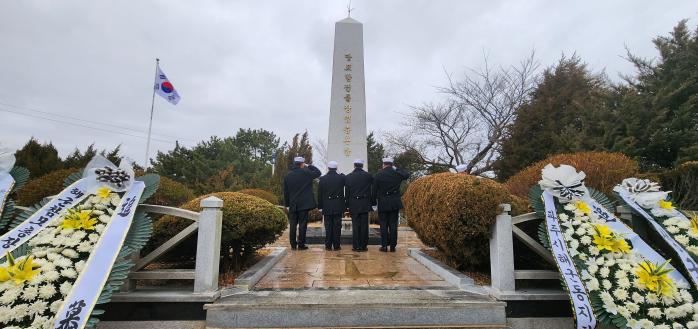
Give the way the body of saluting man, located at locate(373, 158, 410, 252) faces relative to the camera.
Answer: away from the camera

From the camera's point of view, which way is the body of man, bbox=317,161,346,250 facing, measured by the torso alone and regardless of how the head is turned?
away from the camera

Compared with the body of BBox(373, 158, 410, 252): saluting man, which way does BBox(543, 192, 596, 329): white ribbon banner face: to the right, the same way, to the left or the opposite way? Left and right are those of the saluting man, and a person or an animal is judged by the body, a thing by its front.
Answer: the opposite way

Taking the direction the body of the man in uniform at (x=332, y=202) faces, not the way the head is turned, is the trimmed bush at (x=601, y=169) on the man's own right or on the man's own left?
on the man's own right

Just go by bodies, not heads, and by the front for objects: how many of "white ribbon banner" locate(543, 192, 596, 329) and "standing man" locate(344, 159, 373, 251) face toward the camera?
1

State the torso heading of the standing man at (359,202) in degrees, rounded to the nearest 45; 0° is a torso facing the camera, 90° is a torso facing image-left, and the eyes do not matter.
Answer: approximately 180°

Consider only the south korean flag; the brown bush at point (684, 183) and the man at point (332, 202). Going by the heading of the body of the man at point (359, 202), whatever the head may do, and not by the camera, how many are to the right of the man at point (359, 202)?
1

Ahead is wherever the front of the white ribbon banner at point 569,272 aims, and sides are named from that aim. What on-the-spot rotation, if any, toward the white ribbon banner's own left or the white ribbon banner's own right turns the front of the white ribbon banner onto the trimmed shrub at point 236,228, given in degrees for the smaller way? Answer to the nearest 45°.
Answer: approximately 90° to the white ribbon banner's own right

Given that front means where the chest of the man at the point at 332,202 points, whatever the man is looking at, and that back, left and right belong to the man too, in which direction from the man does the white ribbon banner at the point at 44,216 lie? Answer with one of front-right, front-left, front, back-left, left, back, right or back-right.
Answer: back-left

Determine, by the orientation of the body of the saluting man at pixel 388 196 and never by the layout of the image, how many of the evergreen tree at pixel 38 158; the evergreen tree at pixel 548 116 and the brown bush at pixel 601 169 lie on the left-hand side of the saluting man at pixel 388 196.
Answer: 1

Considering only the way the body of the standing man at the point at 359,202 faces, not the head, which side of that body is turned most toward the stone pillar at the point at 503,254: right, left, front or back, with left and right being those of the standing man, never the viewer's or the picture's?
back

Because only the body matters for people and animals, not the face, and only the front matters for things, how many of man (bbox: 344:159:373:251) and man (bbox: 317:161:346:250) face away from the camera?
2
